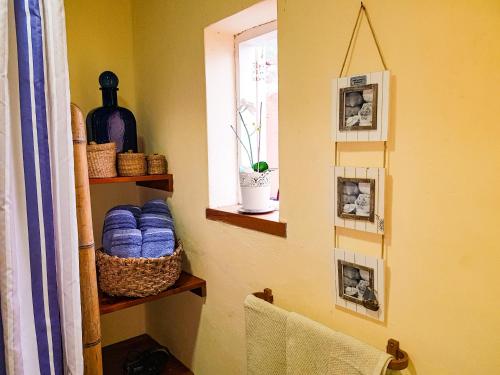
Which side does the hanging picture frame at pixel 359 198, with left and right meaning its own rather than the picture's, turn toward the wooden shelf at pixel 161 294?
right

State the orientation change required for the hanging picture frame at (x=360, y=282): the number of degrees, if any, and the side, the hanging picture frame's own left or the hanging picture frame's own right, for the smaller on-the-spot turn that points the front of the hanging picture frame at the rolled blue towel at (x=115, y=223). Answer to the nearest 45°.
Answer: approximately 45° to the hanging picture frame's own right

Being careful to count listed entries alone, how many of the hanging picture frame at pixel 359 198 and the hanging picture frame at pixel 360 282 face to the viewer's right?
0

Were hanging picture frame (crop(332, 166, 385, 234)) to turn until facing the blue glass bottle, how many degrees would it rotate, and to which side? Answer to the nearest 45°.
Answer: approximately 90° to its right

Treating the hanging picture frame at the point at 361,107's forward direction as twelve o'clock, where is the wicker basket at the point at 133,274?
The wicker basket is roughly at 2 o'clock from the hanging picture frame.

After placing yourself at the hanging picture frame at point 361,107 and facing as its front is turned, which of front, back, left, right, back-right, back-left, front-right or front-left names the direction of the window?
right

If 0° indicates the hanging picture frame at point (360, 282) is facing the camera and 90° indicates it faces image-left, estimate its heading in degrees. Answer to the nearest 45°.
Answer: approximately 45°

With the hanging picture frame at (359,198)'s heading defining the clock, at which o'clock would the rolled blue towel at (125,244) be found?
The rolled blue towel is roughly at 2 o'clock from the hanging picture frame.

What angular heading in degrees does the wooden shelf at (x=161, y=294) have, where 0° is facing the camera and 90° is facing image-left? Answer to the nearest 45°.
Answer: approximately 315°
